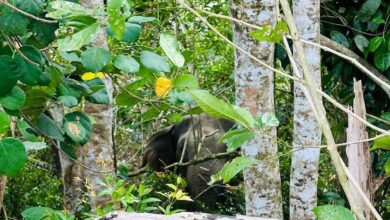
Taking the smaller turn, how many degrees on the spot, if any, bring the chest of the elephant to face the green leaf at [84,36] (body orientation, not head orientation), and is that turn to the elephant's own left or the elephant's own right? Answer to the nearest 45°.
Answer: approximately 45° to the elephant's own right

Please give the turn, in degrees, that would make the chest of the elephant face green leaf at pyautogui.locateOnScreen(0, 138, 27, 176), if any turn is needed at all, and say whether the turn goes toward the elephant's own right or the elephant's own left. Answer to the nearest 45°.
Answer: approximately 45° to the elephant's own right
